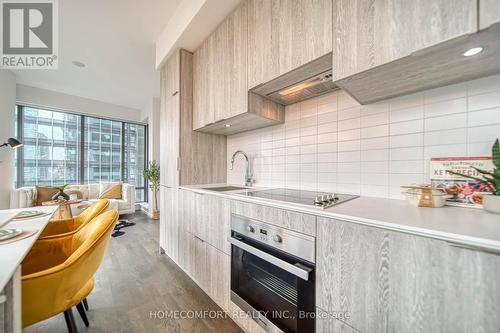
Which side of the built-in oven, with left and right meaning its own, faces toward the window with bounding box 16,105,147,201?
right

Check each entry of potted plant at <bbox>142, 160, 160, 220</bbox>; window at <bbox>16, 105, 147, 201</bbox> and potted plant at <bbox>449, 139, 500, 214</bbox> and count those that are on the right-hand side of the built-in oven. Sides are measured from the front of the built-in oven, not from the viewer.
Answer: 2

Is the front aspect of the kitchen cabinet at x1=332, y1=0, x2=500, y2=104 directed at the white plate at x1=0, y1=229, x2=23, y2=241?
yes

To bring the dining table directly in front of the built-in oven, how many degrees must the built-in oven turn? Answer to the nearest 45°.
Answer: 0° — it already faces it

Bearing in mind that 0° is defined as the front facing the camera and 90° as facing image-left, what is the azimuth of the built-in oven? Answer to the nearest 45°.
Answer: approximately 45°

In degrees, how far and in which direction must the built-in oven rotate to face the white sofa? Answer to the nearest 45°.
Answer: approximately 90° to its right
